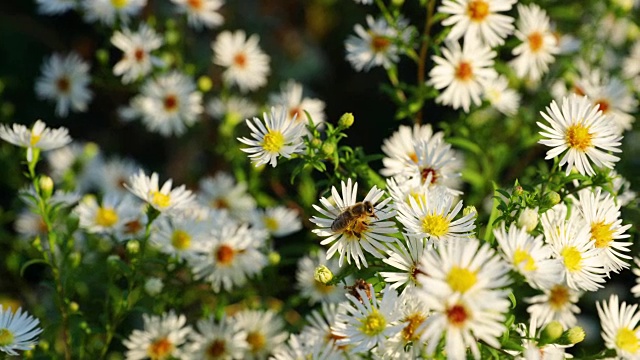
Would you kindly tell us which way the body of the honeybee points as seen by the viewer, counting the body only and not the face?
to the viewer's right

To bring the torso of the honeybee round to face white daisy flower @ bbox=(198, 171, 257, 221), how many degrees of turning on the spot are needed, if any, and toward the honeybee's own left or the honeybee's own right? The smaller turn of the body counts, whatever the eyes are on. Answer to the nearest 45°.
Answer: approximately 135° to the honeybee's own left

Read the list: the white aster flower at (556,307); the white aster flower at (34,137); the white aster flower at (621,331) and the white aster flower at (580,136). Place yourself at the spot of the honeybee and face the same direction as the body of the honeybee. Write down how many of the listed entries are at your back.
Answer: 1

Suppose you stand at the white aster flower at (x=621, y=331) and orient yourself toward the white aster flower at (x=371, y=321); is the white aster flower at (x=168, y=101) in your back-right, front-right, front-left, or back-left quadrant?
front-right

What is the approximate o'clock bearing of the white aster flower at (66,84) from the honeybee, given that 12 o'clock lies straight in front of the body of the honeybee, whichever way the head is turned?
The white aster flower is roughly at 7 o'clock from the honeybee.

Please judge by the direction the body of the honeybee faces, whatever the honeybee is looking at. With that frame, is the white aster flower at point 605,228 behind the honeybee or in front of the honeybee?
in front

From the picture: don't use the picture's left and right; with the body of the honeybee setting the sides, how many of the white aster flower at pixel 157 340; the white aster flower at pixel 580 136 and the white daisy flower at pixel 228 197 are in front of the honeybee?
1

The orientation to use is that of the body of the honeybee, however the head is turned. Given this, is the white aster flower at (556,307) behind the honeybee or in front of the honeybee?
in front

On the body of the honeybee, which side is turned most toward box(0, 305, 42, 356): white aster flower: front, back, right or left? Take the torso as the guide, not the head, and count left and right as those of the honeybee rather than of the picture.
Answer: back
